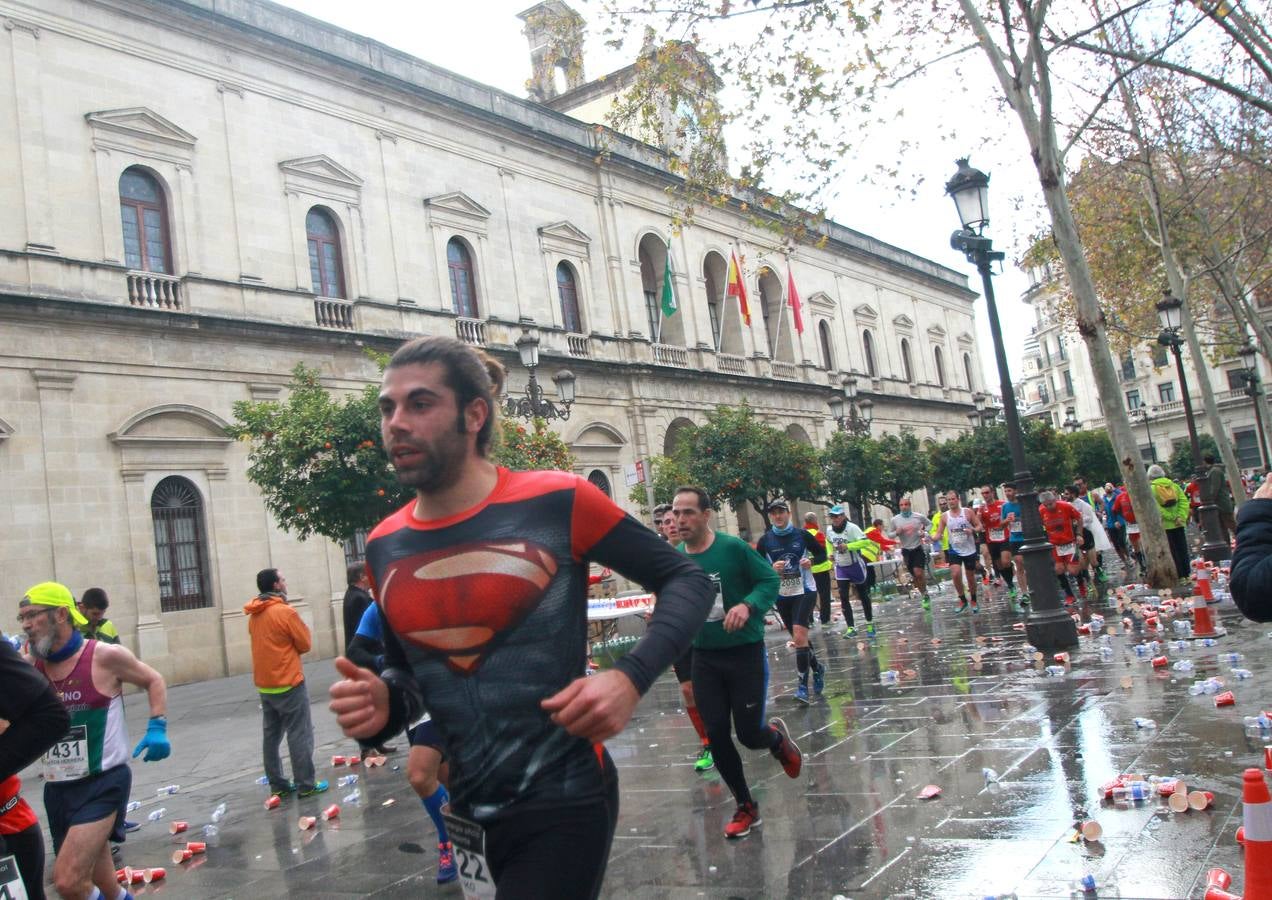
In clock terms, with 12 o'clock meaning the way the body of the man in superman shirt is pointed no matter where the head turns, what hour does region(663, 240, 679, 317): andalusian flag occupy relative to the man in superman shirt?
The andalusian flag is roughly at 5 o'clock from the man in superman shirt.

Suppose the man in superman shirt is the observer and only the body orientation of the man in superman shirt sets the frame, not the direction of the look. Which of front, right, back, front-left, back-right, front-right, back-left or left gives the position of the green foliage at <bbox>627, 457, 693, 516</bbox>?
back-right

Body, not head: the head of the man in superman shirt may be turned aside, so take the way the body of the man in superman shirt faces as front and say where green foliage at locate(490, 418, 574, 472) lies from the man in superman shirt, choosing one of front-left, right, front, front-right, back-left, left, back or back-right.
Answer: back-right

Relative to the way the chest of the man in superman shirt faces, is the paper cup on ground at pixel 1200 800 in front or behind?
behind

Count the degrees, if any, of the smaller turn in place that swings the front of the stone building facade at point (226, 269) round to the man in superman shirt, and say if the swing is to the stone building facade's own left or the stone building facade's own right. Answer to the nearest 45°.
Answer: approximately 45° to the stone building facade's own right

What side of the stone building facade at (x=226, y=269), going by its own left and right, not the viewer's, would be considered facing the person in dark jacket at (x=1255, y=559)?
front

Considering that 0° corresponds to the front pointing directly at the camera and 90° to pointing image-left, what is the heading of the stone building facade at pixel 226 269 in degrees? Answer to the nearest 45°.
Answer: approximately 315°

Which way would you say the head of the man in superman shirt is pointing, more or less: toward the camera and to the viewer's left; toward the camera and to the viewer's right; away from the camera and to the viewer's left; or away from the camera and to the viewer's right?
toward the camera and to the viewer's left

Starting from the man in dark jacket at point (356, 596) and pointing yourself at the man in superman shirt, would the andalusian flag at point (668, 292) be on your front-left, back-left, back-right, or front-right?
back-left

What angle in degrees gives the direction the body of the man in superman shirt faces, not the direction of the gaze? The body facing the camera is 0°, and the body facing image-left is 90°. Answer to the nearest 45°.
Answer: approximately 45°

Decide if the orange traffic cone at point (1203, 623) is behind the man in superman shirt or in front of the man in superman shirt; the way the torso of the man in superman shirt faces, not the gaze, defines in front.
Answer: behind

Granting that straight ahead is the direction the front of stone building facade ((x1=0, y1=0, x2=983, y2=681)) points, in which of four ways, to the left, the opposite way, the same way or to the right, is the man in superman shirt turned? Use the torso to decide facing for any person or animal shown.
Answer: to the right

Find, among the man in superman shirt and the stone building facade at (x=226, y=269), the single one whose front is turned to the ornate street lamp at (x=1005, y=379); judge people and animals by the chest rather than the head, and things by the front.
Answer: the stone building facade

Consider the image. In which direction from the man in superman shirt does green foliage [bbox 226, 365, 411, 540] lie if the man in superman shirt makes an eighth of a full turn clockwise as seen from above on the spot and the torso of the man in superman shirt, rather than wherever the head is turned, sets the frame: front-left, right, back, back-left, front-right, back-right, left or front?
right

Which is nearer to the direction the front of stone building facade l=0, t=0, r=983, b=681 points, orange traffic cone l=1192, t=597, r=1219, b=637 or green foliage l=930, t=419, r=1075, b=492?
the orange traffic cone

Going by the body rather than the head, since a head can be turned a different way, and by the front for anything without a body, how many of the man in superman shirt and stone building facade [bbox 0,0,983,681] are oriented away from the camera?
0
